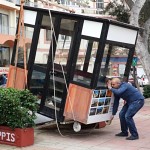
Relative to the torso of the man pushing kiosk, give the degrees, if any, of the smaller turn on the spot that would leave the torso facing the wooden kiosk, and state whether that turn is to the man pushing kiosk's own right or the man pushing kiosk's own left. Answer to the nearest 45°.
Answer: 0° — they already face it

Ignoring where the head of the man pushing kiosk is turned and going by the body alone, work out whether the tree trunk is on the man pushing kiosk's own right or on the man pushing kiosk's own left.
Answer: on the man pushing kiosk's own right

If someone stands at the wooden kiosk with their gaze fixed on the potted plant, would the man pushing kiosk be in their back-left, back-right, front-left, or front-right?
back-left

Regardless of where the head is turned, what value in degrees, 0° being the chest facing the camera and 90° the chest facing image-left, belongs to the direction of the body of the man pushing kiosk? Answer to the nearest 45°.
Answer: approximately 90°

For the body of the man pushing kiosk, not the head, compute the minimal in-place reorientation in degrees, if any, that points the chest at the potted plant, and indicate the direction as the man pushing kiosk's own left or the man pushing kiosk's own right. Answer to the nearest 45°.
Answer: approximately 45° to the man pushing kiosk's own left

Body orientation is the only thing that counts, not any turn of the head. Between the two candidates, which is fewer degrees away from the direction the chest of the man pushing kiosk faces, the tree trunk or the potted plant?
the potted plant
